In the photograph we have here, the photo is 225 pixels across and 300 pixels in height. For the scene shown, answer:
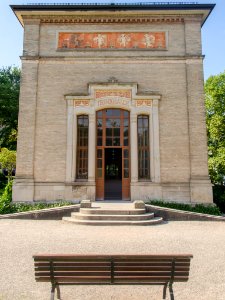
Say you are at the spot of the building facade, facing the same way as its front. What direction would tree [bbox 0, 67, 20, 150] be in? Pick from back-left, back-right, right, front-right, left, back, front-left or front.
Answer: back-right

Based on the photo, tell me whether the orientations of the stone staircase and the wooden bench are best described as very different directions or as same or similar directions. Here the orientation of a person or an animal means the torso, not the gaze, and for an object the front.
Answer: very different directions

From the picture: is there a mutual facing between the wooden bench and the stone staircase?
yes

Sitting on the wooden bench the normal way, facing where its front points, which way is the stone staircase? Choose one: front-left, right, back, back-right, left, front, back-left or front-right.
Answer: front

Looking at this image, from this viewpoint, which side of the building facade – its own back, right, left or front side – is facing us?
front

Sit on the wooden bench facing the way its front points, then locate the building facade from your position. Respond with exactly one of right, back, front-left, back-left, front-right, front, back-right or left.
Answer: front

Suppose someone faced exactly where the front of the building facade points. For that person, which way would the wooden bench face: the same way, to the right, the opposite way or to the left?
the opposite way

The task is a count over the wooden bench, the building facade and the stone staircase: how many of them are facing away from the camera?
1

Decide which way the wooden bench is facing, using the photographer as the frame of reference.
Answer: facing away from the viewer

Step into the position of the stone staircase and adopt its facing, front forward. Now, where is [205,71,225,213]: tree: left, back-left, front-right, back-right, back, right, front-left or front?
back-left

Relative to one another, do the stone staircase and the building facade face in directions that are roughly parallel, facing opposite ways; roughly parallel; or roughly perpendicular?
roughly parallel

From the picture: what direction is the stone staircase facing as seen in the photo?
toward the camera

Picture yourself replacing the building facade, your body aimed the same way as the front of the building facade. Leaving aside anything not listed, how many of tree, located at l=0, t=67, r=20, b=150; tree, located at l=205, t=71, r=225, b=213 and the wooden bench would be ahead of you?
1
